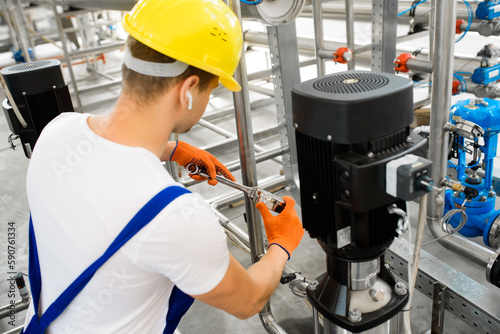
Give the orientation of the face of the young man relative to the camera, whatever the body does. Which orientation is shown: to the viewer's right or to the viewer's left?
to the viewer's right

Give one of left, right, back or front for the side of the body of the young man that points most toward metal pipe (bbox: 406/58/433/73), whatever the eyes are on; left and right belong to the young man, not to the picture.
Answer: front

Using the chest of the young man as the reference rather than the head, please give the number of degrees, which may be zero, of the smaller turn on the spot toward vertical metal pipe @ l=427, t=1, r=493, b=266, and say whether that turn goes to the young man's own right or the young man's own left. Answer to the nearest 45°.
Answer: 0° — they already face it

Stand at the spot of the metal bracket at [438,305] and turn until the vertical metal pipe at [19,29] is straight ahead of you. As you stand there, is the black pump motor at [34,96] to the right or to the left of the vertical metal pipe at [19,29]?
left

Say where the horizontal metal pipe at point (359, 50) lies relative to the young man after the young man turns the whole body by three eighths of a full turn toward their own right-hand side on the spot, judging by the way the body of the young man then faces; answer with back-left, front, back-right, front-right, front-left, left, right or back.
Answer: back-left

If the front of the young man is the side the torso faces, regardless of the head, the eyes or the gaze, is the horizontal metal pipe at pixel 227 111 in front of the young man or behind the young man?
in front

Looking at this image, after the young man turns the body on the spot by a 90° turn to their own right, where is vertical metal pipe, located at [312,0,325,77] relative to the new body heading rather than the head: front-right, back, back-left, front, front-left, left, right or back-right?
left

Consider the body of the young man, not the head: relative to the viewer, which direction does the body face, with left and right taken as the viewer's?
facing away from the viewer and to the right of the viewer

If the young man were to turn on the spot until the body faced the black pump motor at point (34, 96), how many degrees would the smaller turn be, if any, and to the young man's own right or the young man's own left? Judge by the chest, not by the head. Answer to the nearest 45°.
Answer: approximately 45° to the young man's own left

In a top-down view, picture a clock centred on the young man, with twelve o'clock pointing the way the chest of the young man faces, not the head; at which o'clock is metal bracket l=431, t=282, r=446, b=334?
The metal bracket is roughly at 1 o'clock from the young man.

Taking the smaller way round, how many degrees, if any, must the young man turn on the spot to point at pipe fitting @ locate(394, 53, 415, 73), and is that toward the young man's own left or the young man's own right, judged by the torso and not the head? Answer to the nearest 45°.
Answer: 0° — they already face it

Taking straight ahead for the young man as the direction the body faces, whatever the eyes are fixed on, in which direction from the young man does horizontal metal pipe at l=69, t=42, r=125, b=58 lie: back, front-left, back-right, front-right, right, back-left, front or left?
front-left

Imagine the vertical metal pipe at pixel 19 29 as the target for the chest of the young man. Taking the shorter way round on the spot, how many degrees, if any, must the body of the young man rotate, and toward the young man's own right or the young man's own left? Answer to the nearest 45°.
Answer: approximately 45° to the young man's own left

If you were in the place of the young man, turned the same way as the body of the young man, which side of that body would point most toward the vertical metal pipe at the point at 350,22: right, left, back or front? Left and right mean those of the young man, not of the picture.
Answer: front

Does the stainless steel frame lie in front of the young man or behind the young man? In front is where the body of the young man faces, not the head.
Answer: in front

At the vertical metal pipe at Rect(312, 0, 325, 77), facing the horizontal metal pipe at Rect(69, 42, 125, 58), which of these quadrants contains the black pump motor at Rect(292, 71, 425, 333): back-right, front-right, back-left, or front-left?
back-left
